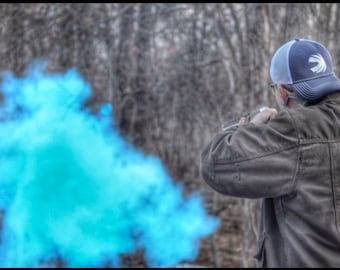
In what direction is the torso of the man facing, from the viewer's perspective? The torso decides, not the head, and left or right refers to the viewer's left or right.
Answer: facing away from the viewer and to the left of the viewer

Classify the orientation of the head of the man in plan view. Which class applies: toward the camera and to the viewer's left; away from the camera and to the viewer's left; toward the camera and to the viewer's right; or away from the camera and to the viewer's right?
away from the camera and to the viewer's left

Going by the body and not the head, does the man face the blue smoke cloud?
yes
